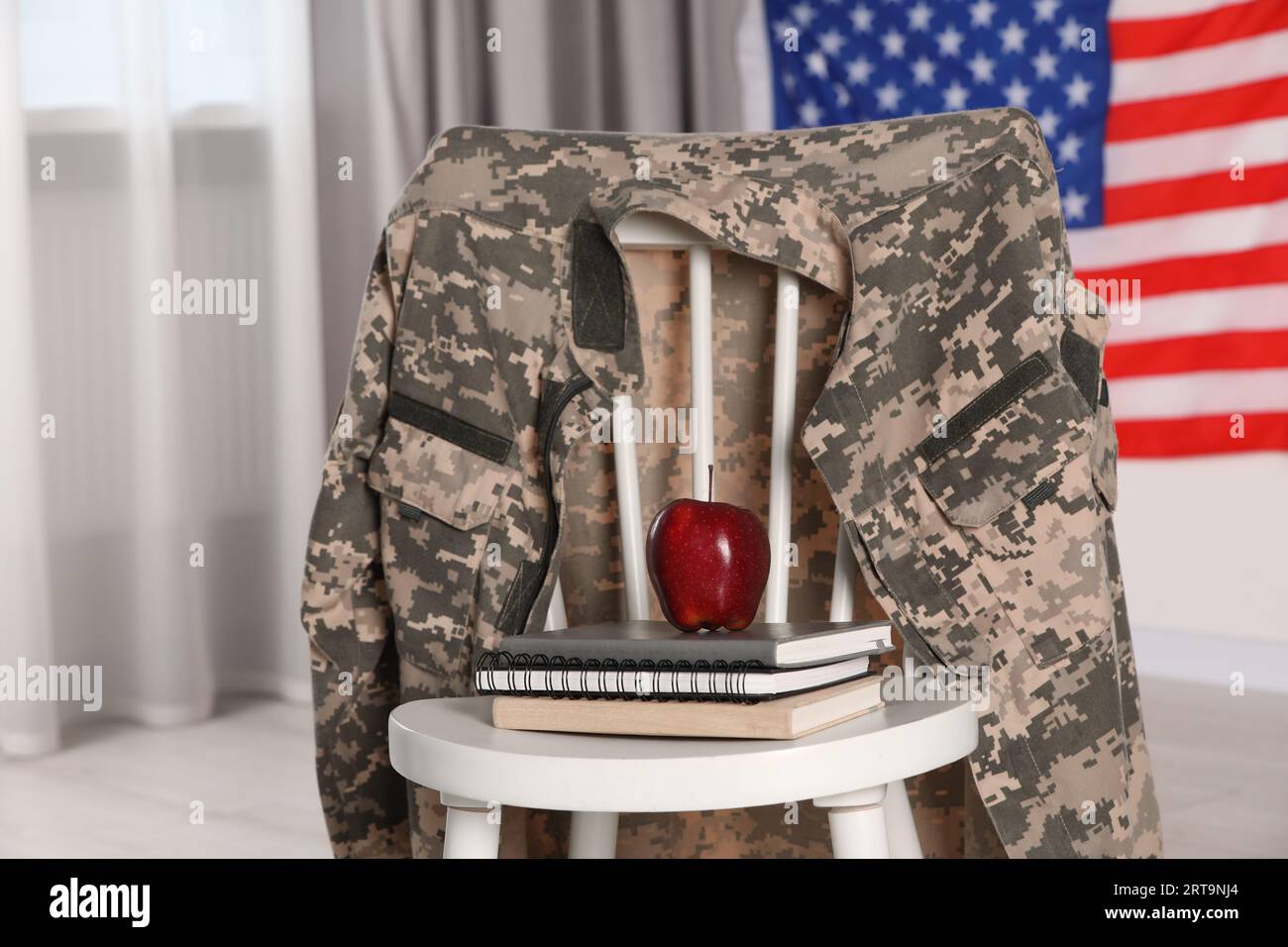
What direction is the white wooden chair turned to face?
toward the camera

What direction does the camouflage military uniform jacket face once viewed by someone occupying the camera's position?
facing the viewer

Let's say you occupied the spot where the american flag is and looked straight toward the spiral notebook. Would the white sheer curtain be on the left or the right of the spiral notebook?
right

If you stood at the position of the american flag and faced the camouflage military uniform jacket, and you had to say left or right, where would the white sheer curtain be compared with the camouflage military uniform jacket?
right

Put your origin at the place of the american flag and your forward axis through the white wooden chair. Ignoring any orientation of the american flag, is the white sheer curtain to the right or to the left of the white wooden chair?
right
